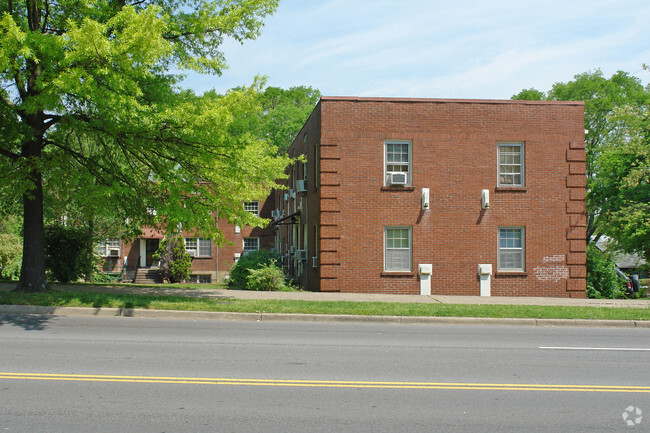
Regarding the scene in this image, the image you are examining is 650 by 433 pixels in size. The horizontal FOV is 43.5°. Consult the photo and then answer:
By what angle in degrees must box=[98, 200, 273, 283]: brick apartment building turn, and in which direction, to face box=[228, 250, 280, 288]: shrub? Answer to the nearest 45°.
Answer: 0° — it already faces it

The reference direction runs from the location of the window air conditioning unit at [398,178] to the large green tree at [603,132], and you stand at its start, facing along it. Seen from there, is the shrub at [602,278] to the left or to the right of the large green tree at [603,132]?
right

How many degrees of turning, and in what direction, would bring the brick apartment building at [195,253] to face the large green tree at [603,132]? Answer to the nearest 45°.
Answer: approximately 90° to its left

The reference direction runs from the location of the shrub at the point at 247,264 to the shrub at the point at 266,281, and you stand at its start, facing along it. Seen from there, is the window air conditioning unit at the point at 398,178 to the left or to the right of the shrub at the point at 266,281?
left
